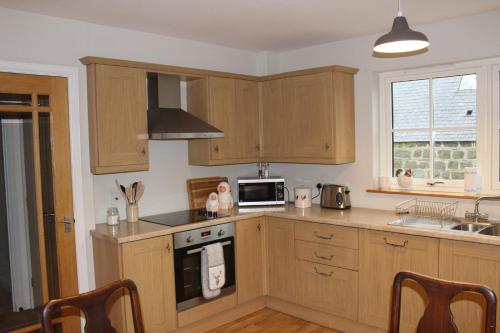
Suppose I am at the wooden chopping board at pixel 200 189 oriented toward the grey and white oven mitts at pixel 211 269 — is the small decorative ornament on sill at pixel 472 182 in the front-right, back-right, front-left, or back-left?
front-left

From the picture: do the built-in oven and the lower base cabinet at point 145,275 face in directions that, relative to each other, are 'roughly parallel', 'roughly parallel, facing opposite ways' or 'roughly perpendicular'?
roughly parallel

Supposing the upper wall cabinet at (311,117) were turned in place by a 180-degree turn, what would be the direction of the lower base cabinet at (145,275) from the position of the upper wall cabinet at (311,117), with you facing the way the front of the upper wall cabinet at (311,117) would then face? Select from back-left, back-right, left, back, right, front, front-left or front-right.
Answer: back

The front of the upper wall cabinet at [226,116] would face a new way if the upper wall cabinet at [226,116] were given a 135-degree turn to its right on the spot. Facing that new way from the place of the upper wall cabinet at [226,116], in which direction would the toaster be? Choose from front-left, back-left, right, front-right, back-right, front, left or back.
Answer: back

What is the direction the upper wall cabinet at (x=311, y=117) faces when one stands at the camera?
facing the viewer and to the left of the viewer

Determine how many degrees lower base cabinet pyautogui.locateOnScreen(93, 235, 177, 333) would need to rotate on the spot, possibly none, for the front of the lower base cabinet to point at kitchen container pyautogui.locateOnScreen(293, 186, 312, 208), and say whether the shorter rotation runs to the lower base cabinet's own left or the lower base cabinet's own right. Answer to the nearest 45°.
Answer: approximately 45° to the lower base cabinet's own left

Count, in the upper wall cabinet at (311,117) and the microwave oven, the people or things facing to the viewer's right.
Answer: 0

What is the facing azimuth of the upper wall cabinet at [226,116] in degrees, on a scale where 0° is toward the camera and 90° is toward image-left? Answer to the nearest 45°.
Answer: approximately 315°

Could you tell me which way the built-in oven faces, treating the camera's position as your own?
facing the viewer and to the right of the viewer

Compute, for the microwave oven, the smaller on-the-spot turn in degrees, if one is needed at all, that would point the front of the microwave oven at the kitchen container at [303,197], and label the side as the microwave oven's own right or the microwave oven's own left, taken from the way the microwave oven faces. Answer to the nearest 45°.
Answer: approximately 90° to the microwave oven's own left
